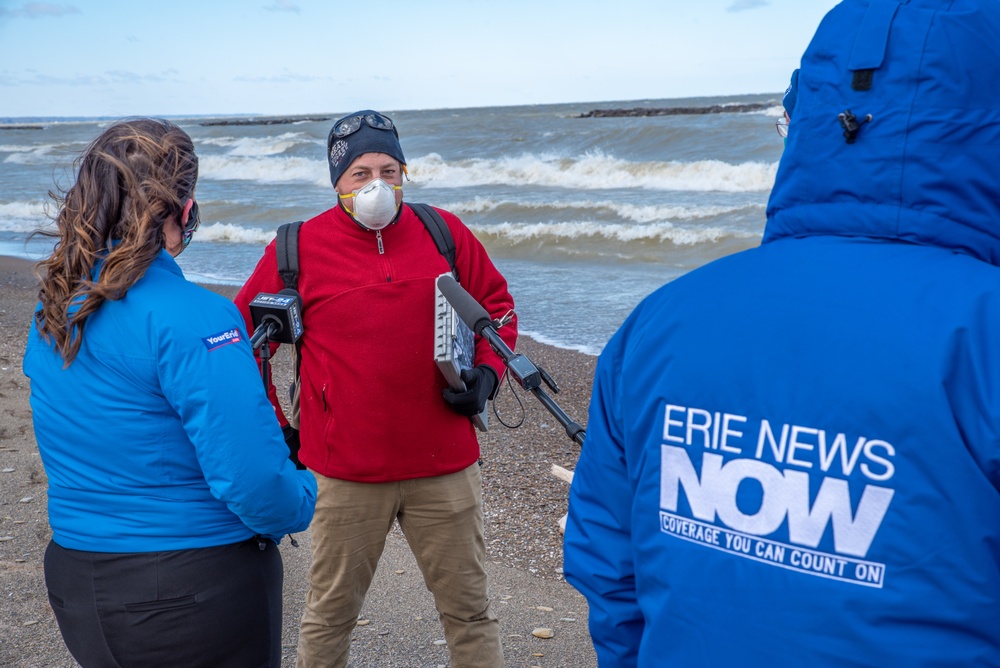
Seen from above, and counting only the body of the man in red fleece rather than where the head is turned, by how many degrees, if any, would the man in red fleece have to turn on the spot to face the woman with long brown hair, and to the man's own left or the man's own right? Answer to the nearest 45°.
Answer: approximately 45° to the man's own right

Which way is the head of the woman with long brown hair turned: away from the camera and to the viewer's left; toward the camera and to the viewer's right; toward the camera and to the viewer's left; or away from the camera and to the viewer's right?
away from the camera and to the viewer's right

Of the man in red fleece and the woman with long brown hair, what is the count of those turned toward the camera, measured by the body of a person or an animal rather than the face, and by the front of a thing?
1

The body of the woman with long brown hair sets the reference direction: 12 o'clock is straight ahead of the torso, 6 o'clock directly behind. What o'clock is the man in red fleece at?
The man in red fleece is roughly at 12 o'clock from the woman with long brown hair.

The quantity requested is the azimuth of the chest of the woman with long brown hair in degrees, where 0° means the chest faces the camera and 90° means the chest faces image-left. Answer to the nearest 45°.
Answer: approximately 225°

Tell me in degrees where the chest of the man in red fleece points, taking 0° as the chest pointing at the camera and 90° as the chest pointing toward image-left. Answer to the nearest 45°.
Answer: approximately 0°
